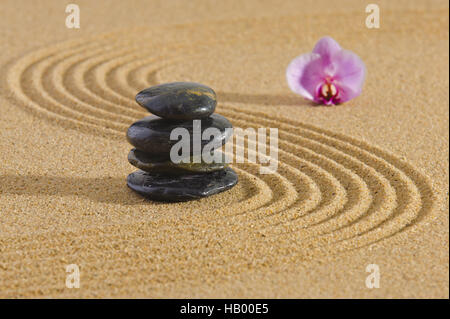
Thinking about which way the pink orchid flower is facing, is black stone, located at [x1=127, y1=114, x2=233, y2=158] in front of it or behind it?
in front

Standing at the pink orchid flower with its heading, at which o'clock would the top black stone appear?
The top black stone is roughly at 1 o'clock from the pink orchid flower.

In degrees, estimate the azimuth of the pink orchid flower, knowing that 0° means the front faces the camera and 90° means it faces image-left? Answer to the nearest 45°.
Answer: approximately 0°

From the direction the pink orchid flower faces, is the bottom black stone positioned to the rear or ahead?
ahead

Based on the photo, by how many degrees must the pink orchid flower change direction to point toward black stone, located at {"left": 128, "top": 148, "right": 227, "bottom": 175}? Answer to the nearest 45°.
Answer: approximately 45° to its right
